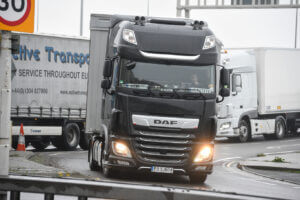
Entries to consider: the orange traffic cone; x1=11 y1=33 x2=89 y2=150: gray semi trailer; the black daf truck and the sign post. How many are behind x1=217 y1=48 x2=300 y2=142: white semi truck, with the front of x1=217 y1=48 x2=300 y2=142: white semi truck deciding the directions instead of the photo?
0

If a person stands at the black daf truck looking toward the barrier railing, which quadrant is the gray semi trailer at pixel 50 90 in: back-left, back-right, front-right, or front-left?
back-right

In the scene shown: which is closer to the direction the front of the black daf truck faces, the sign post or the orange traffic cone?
the sign post

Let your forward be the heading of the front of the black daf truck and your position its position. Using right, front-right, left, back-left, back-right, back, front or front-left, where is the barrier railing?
front

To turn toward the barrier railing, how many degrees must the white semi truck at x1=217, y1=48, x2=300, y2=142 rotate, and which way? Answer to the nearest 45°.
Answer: approximately 45° to its left

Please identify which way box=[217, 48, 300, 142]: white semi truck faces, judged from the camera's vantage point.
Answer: facing the viewer and to the left of the viewer

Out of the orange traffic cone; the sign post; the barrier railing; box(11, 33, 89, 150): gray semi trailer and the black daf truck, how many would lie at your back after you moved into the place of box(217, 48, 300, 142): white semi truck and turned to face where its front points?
0

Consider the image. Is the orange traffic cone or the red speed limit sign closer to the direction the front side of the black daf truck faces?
the red speed limit sign

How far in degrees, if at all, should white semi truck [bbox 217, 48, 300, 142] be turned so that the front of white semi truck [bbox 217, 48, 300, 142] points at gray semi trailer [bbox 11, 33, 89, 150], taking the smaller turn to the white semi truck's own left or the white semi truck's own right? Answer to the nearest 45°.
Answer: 0° — it already faces it

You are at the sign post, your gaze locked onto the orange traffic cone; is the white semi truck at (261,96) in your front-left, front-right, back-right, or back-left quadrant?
front-right

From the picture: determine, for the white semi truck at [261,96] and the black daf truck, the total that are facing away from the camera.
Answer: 0

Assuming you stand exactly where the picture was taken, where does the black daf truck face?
facing the viewer
